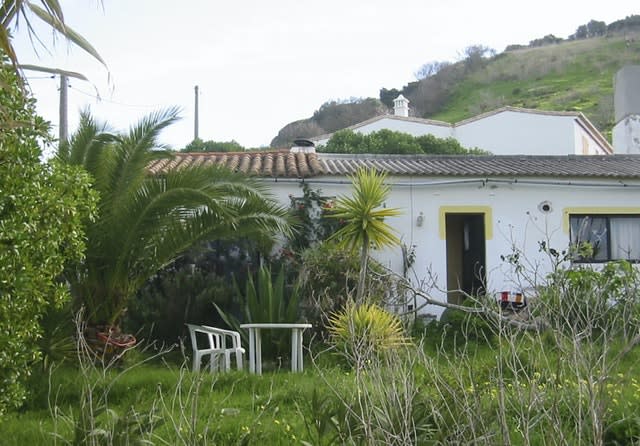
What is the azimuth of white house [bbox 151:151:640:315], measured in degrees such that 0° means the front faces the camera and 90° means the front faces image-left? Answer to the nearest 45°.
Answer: approximately 0°

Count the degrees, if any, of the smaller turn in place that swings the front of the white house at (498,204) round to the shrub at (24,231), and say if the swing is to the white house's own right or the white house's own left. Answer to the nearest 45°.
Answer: approximately 45° to the white house's own right

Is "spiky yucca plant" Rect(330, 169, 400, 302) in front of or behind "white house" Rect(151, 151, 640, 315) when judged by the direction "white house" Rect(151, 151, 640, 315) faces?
in front

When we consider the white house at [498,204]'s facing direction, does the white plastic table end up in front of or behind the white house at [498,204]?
in front

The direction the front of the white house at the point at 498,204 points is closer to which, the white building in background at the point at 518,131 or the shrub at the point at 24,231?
the shrub

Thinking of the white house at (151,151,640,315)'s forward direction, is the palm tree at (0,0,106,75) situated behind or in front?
in front

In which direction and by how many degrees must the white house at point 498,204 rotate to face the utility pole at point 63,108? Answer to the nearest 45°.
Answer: approximately 90° to its right

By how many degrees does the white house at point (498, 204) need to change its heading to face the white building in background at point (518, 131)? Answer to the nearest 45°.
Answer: approximately 180°

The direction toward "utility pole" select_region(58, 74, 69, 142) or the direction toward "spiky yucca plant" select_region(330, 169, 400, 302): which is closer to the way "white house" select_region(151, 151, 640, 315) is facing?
the spiky yucca plant

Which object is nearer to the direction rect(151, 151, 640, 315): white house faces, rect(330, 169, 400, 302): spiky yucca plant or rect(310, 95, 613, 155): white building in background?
the spiky yucca plant

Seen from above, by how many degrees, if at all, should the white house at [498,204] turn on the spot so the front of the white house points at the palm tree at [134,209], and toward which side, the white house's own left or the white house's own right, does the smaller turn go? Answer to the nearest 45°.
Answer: approximately 45° to the white house's own right

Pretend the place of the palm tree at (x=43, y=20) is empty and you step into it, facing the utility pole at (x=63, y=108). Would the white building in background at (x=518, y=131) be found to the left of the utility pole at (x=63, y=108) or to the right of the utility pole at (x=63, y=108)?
right
